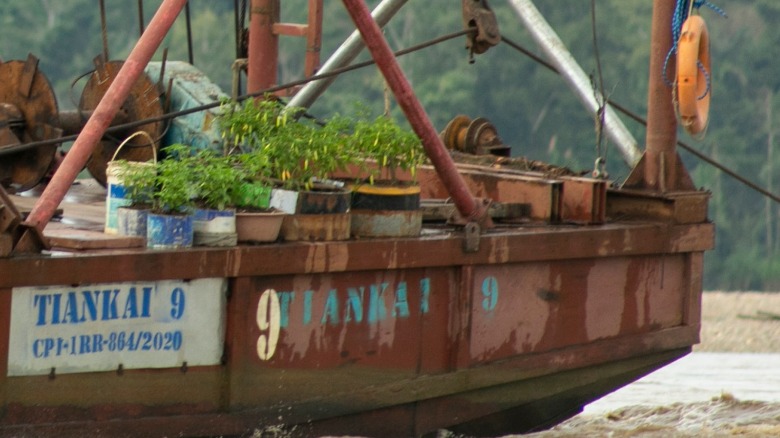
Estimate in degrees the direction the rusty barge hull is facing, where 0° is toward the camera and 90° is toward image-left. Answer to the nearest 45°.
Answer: approximately 270°
